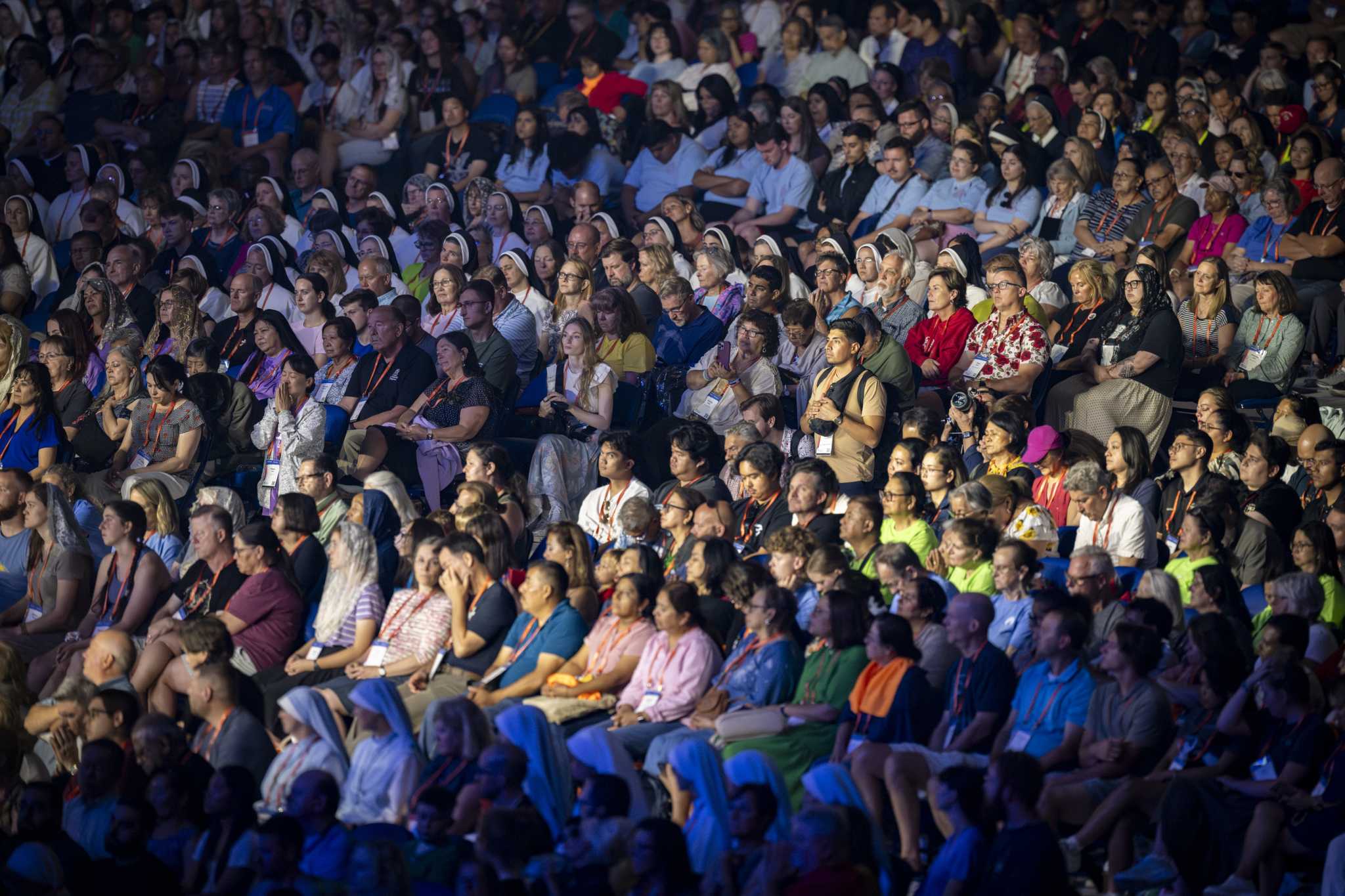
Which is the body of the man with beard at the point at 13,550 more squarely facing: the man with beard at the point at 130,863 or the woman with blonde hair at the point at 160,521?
the man with beard

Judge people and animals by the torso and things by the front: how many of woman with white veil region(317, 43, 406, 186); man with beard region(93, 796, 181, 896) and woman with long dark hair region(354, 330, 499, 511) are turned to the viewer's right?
0

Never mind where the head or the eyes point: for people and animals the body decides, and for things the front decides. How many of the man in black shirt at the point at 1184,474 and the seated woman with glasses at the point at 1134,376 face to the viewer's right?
0

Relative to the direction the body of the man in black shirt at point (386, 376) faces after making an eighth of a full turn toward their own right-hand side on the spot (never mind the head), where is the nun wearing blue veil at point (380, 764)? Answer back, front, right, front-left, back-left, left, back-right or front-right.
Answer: left

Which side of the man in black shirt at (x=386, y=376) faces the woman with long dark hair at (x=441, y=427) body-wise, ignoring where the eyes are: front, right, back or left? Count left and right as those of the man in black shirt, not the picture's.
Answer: left

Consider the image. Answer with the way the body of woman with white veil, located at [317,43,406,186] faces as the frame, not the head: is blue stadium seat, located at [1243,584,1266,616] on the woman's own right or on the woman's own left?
on the woman's own left

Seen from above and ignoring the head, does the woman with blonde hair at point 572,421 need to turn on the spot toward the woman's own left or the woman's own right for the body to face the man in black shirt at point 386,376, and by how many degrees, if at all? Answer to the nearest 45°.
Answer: approximately 90° to the woman's own right

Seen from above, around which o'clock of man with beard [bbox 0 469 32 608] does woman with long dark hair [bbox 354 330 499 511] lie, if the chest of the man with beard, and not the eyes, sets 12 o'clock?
The woman with long dark hair is roughly at 7 o'clock from the man with beard.

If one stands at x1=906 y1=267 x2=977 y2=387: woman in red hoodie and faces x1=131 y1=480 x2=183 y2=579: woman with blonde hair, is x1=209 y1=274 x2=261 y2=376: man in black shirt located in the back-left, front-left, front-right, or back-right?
front-right

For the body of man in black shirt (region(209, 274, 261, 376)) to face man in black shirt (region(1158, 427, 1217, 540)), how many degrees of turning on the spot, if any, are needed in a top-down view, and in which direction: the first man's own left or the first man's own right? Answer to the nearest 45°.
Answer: approximately 90° to the first man's own left

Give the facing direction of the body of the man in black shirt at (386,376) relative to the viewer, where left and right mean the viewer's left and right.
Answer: facing the viewer and to the left of the viewer

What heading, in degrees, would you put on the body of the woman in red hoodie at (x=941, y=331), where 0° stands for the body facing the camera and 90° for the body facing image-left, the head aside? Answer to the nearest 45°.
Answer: approximately 45°
